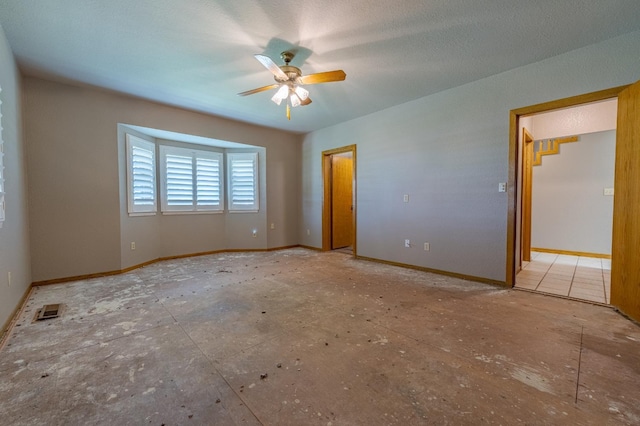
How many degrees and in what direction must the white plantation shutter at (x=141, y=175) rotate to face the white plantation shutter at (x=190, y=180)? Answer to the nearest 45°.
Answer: approximately 90° to its left

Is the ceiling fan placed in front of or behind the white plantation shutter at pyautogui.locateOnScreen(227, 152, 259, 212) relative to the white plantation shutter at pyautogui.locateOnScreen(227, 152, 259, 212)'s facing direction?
in front

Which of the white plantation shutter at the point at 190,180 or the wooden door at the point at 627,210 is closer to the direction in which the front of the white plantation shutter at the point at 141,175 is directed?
the wooden door

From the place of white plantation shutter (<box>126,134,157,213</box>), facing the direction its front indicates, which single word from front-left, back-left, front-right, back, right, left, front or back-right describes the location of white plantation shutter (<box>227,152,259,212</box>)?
front-left

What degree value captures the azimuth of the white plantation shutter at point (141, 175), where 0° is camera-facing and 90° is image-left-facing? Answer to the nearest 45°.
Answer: approximately 315°

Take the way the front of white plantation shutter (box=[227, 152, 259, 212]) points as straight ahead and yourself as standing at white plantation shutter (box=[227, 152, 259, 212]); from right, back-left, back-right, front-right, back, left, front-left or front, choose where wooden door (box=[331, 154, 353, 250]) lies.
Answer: left

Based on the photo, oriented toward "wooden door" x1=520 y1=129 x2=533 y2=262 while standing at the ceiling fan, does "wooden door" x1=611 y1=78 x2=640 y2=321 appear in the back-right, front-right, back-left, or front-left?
front-right

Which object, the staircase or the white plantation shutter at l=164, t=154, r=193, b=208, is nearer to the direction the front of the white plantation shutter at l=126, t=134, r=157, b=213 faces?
the staircase

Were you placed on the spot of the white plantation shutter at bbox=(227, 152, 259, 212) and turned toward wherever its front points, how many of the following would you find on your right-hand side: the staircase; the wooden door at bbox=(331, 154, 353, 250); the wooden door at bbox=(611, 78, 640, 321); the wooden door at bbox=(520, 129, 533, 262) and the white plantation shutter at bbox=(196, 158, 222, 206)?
1

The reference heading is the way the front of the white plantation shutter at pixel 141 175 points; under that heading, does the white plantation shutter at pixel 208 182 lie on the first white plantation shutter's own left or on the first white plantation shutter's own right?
on the first white plantation shutter's own left

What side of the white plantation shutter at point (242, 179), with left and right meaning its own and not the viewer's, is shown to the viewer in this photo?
front

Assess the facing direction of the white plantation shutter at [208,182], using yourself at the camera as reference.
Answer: facing the viewer

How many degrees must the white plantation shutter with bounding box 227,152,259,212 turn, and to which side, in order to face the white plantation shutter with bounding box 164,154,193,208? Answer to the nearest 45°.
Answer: approximately 90° to its right

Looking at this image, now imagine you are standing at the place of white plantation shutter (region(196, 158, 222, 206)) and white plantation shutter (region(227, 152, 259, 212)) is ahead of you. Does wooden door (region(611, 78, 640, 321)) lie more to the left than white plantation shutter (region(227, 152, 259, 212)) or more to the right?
right
